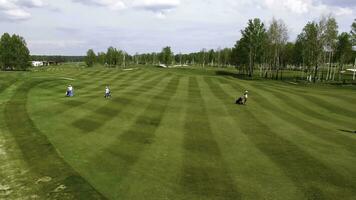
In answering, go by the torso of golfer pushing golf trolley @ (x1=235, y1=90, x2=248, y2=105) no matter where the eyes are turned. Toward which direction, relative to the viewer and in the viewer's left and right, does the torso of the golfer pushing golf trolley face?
facing to the left of the viewer
